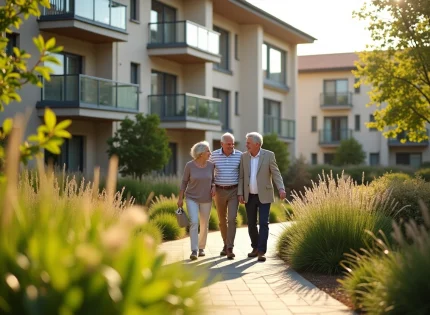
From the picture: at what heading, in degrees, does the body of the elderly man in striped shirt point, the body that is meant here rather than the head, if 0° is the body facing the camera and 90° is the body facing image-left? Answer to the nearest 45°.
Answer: approximately 0°

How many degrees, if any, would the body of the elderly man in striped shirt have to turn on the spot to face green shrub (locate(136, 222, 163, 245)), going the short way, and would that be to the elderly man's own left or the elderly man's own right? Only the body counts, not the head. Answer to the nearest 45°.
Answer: approximately 45° to the elderly man's own right

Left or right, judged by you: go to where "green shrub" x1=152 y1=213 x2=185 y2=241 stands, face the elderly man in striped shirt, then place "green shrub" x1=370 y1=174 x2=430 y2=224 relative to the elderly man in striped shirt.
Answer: left

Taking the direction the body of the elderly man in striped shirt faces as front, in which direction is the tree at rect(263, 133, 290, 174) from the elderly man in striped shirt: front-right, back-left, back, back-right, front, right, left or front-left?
back

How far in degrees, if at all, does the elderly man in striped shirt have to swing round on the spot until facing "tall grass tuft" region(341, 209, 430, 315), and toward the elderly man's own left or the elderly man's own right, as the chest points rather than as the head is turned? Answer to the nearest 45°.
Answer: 0° — they already face it

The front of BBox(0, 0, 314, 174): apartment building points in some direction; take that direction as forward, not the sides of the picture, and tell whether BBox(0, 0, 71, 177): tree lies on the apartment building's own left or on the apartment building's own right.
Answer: on the apartment building's own right

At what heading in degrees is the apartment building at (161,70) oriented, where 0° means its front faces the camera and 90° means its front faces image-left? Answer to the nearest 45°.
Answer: approximately 315°
